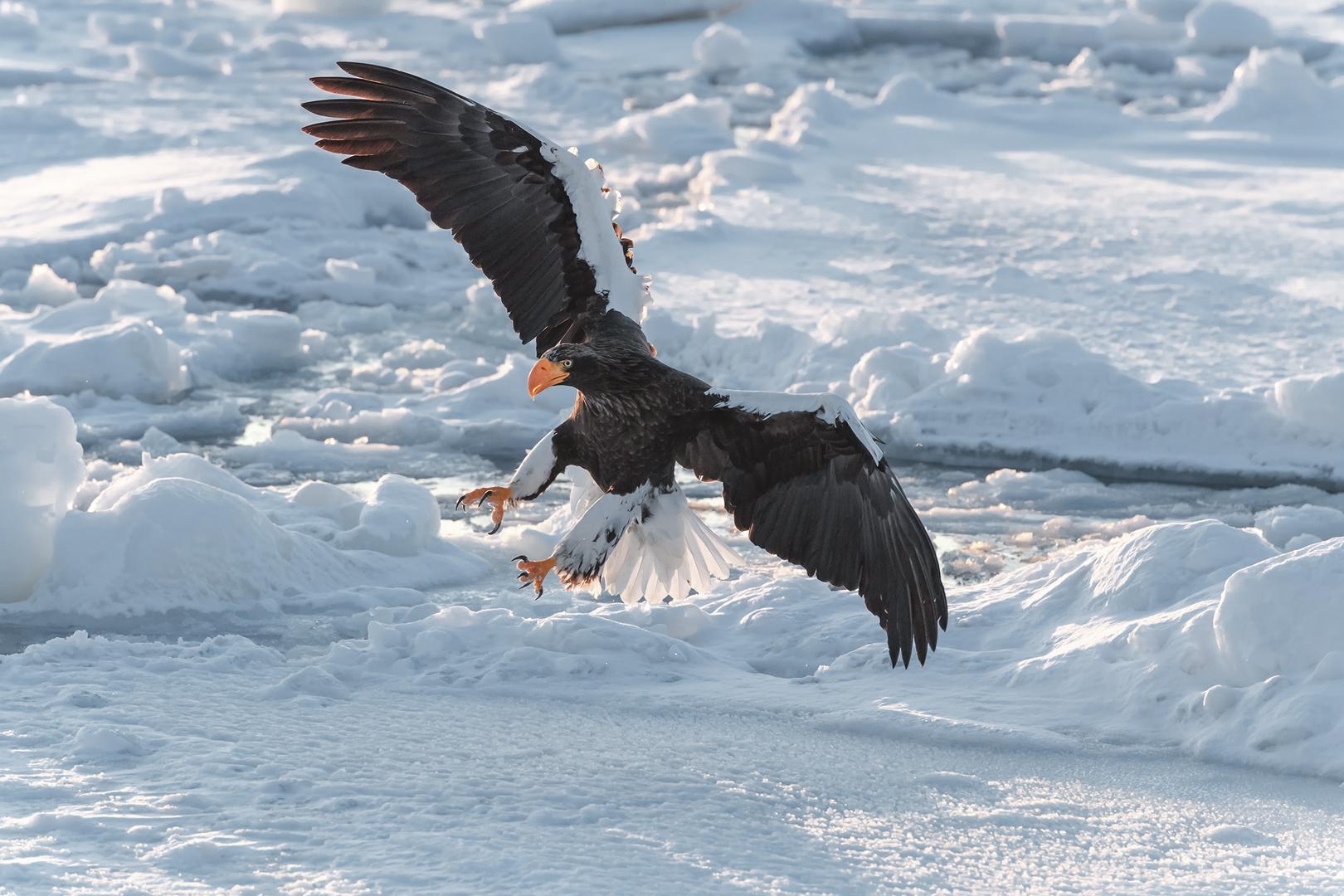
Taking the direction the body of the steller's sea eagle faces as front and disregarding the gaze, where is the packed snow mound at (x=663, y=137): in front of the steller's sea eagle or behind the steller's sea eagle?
behind

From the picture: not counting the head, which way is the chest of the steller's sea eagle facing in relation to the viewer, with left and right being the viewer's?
facing the viewer and to the left of the viewer

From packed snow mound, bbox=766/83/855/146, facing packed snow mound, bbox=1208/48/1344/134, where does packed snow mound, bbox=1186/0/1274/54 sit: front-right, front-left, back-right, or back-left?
front-left

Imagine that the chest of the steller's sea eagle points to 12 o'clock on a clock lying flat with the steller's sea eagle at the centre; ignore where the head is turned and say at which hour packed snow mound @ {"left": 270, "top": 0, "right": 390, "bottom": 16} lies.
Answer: The packed snow mound is roughly at 4 o'clock from the steller's sea eagle.

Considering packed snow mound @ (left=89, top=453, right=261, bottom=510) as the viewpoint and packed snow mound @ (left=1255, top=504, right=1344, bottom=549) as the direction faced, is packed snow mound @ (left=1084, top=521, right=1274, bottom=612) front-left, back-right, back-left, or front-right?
front-right

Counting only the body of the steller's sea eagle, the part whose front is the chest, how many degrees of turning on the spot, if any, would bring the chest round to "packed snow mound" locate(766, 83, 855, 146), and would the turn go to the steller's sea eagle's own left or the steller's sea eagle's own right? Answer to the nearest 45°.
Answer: approximately 135° to the steller's sea eagle's own right

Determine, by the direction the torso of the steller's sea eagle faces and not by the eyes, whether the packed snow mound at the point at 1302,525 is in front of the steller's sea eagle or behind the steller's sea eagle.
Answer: behind

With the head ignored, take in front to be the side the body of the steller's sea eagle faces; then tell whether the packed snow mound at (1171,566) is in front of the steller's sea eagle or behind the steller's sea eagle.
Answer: behind

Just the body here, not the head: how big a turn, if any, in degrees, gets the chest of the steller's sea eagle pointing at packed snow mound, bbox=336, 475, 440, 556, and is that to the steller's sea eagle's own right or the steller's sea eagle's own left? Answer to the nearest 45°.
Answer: approximately 90° to the steller's sea eagle's own right

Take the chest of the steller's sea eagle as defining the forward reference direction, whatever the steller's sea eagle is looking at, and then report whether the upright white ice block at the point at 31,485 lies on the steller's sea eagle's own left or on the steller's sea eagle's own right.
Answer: on the steller's sea eagle's own right

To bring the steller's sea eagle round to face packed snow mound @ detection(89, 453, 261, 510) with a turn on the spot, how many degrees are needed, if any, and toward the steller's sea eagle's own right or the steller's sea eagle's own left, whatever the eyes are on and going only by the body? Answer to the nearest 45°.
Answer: approximately 90° to the steller's sea eagle's own right

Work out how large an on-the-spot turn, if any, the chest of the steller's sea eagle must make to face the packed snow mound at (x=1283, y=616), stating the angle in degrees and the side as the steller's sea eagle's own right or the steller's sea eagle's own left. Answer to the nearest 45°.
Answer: approximately 135° to the steller's sea eagle's own left

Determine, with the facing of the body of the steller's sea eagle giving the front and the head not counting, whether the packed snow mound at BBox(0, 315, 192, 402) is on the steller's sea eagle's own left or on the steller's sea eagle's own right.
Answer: on the steller's sea eagle's own right

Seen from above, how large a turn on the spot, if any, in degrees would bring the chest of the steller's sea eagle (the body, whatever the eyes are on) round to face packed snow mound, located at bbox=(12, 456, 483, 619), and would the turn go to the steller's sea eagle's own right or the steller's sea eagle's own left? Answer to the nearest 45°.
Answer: approximately 90° to the steller's sea eagle's own right

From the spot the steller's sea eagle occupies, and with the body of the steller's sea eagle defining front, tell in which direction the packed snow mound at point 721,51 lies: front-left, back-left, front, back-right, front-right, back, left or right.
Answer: back-right

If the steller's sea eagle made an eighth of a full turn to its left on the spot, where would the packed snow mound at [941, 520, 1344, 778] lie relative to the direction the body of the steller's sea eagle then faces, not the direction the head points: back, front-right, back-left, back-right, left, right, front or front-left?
left
